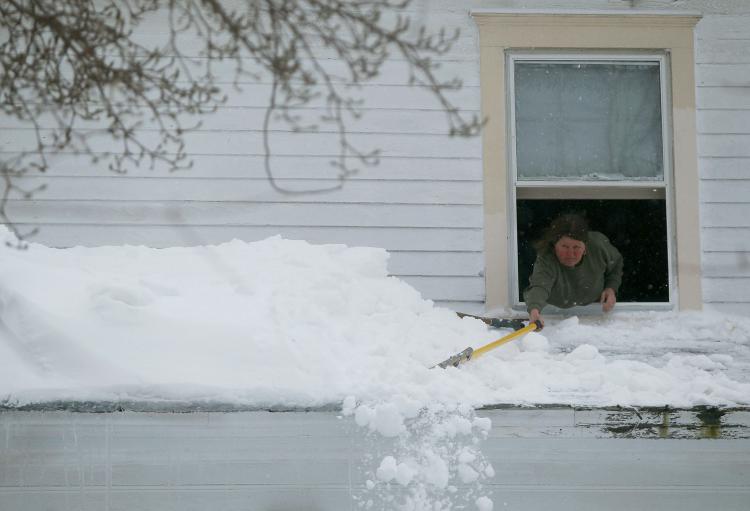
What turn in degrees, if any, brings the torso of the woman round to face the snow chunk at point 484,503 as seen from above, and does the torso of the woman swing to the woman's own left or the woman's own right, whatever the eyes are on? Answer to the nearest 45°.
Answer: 0° — they already face it

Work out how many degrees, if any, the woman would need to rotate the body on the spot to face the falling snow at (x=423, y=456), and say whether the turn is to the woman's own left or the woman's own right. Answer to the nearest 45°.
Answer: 0° — they already face it

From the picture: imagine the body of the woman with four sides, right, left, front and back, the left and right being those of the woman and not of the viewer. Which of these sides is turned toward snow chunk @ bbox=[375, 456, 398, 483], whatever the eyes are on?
front

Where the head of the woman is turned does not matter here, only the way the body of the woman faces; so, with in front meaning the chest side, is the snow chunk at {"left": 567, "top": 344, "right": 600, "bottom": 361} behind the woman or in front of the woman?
in front

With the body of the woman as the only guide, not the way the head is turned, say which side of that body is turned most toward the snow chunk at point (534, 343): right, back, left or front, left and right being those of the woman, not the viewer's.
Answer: front

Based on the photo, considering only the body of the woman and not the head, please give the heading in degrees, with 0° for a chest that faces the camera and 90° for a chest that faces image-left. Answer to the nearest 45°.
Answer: approximately 0°
